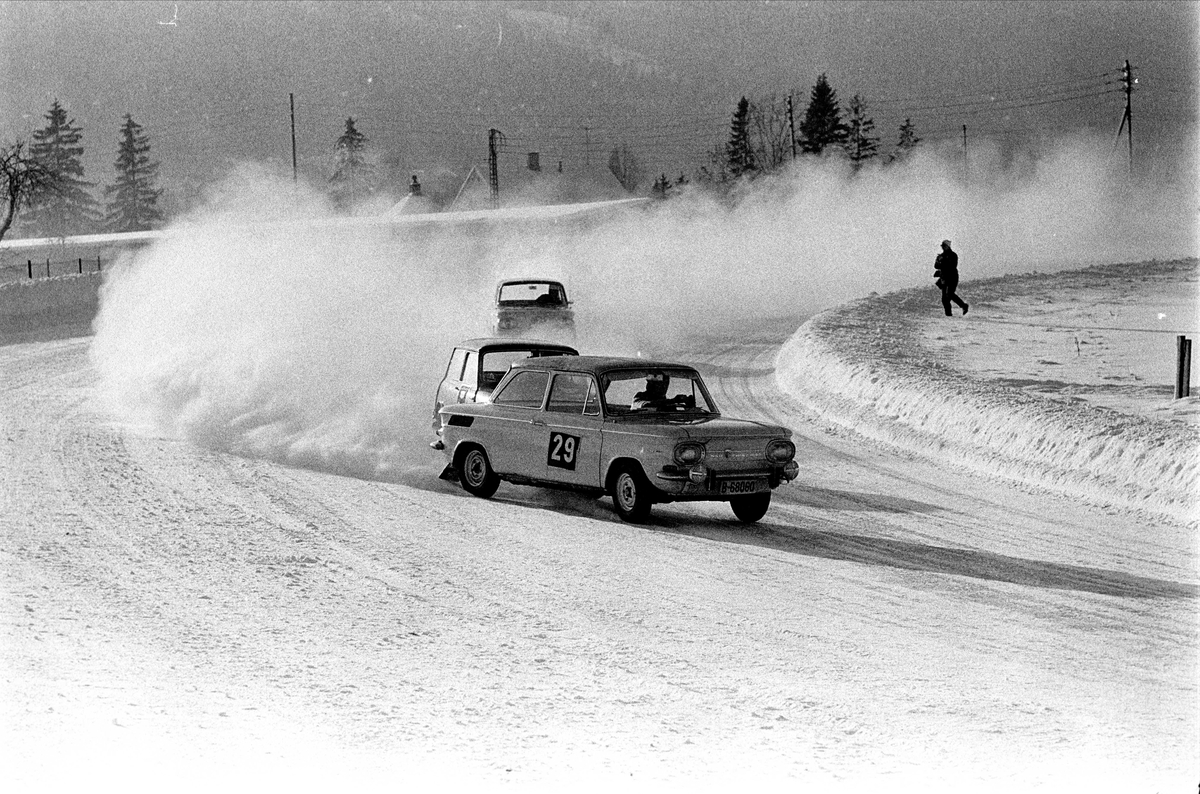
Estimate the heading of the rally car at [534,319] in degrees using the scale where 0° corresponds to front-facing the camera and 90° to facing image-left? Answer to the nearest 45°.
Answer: approximately 0°

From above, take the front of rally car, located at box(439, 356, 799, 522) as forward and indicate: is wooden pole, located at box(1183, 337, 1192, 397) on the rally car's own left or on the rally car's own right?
on the rally car's own left

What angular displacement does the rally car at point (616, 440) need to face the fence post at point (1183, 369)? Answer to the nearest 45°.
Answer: approximately 90° to its left

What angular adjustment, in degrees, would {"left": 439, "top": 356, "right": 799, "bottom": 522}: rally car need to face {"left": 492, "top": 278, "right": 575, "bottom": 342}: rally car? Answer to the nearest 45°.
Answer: approximately 135° to its left

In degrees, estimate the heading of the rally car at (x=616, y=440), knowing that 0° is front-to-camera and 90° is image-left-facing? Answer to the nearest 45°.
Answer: approximately 315°

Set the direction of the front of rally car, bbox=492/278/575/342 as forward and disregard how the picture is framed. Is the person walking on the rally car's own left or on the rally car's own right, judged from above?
on the rally car's own left

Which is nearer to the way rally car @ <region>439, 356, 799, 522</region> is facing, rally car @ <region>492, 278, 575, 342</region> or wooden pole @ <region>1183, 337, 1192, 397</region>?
the wooden pole

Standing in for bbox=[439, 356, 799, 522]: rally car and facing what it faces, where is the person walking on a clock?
The person walking is roughly at 8 o'clock from the rally car.

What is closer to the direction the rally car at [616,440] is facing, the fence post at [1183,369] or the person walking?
the fence post
